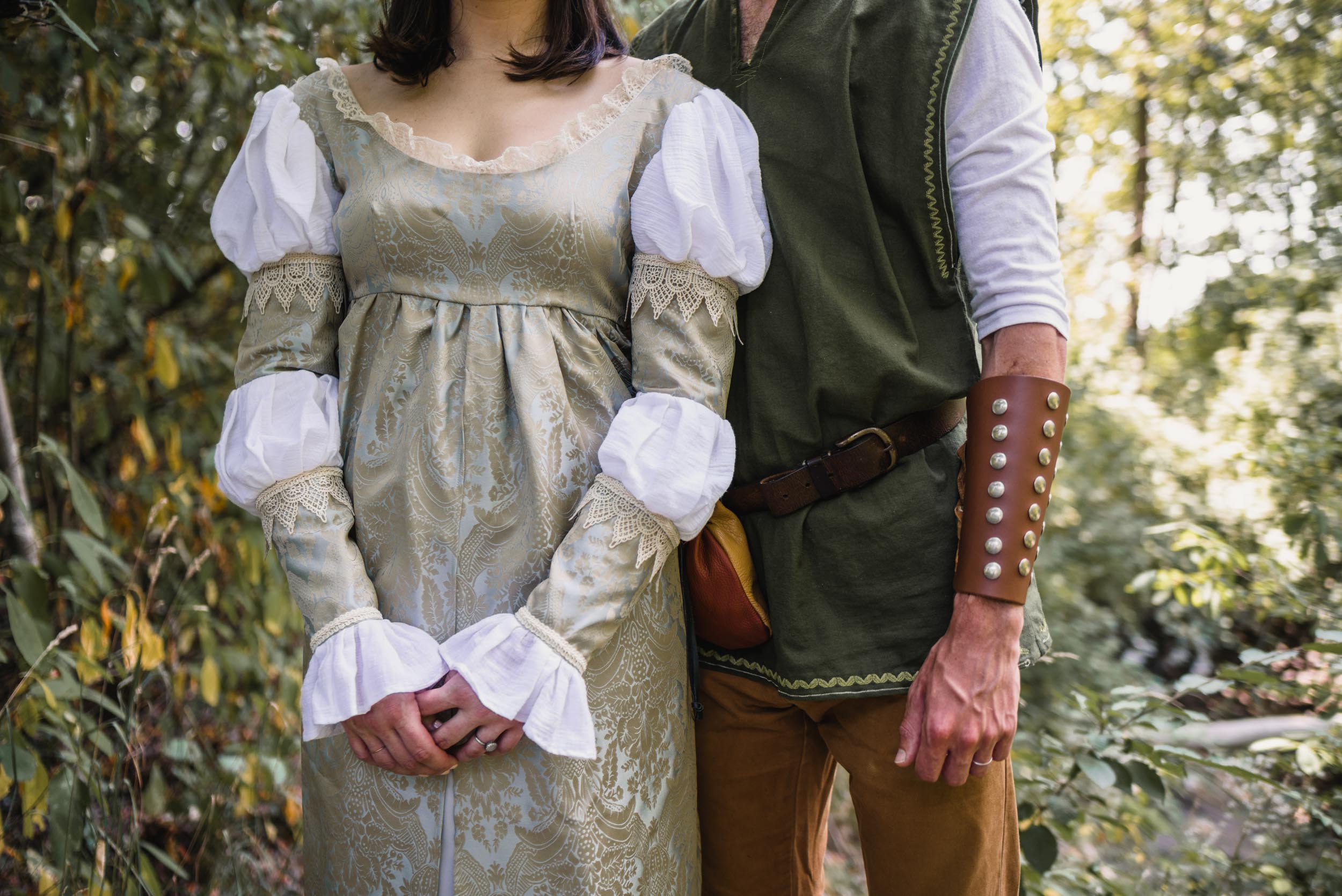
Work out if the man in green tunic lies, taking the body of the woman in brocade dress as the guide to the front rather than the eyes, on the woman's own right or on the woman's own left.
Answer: on the woman's own left

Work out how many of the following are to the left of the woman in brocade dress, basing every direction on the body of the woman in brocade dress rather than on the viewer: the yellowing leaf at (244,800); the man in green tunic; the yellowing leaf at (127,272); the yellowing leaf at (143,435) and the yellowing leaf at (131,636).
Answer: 1

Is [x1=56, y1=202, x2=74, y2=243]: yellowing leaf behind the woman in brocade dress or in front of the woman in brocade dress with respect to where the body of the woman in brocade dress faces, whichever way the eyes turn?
behind

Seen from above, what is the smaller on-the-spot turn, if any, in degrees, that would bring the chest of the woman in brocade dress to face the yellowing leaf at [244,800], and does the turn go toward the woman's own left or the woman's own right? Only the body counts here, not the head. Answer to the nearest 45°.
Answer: approximately 135° to the woman's own right

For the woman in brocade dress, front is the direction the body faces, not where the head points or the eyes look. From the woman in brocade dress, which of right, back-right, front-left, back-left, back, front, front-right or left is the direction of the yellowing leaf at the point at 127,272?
back-right

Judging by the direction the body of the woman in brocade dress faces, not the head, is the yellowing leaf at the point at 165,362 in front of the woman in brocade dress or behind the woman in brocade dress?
behind

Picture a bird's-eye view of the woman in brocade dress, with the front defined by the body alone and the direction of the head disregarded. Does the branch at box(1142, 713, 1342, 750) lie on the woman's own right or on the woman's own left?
on the woman's own left

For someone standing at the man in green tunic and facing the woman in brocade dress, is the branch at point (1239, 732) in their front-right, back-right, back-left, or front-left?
back-right

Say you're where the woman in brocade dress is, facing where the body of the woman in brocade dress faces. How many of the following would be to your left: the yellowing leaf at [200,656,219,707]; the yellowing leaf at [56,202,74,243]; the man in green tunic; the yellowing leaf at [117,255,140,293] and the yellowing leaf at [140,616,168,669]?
1

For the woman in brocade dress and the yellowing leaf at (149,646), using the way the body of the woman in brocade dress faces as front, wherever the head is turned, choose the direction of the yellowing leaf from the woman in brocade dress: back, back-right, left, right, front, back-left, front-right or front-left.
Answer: back-right

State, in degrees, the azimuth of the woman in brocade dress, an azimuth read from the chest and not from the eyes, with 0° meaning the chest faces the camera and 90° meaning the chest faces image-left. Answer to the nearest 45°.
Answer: approximately 0°

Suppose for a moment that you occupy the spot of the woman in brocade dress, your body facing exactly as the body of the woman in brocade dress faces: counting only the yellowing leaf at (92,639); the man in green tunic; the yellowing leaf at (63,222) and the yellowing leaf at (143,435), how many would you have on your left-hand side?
1

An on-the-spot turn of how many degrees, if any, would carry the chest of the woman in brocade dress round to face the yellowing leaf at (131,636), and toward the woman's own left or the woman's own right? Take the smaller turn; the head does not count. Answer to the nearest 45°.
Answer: approximately 135° to the woman's own right
